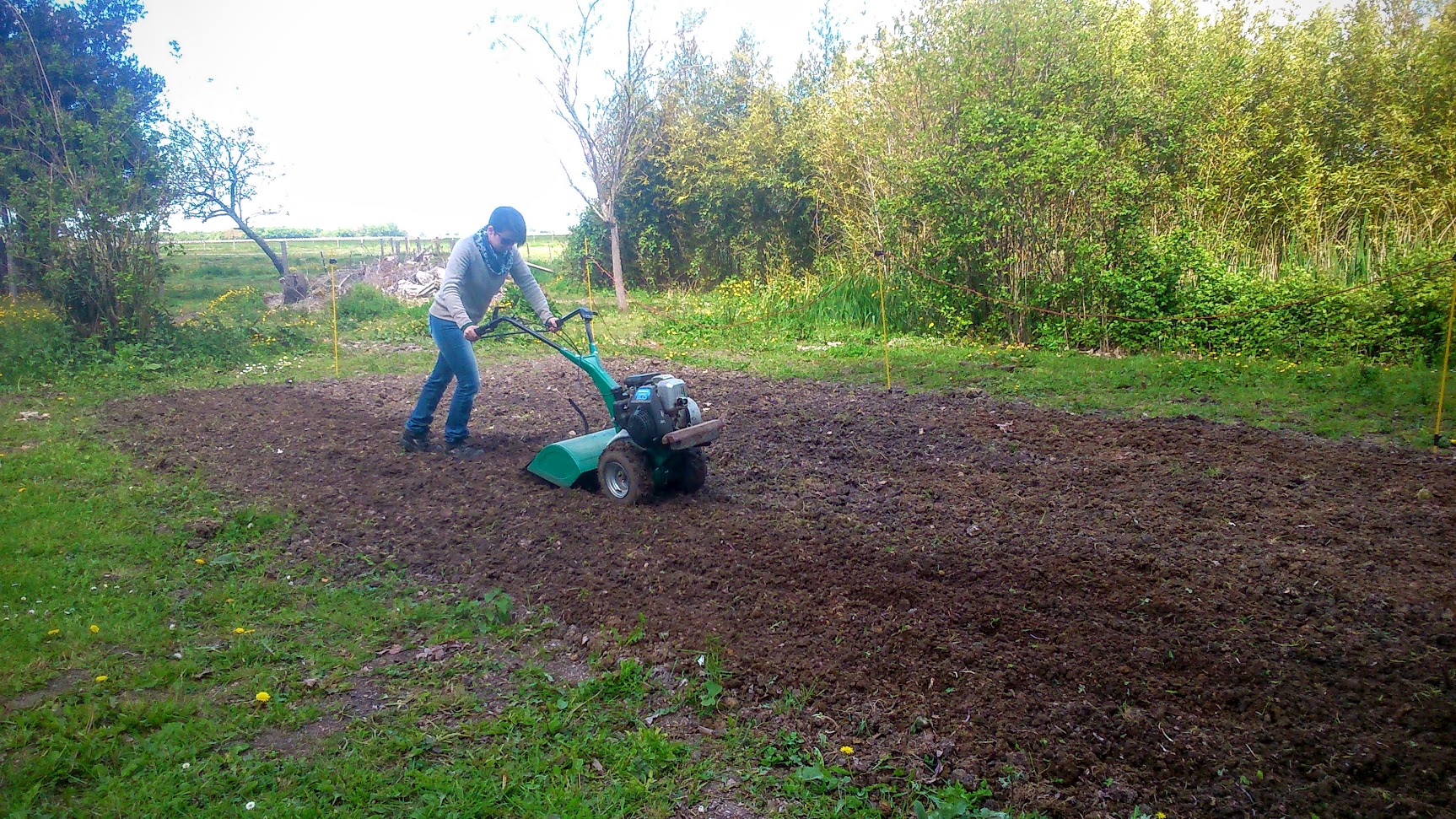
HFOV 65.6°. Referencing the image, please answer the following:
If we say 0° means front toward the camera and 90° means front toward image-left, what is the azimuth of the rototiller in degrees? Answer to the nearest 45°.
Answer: approximately 315°

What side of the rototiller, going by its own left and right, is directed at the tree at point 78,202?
back
